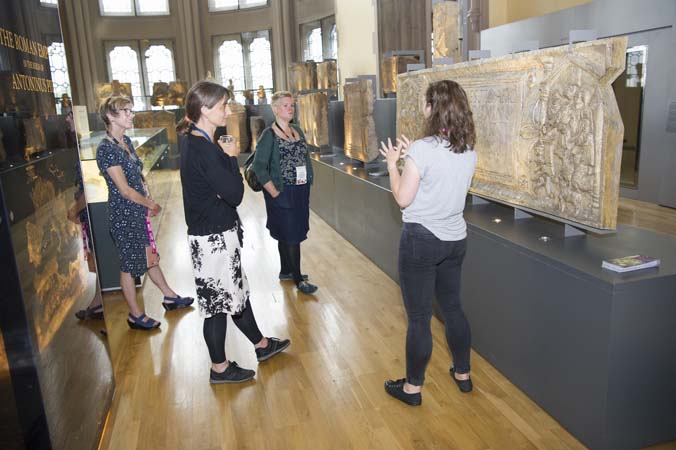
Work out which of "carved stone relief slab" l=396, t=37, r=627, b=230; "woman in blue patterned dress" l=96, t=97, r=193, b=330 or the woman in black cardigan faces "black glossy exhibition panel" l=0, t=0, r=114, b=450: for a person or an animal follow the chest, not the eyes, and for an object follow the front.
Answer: the carved stone relief slab

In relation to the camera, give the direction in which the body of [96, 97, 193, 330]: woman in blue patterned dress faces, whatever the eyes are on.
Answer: to the viewer's right

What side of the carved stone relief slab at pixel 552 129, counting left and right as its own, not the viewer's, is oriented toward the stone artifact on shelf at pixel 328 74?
right

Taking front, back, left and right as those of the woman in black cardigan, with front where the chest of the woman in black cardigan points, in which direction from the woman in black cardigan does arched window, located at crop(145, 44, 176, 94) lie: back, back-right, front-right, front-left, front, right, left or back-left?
left

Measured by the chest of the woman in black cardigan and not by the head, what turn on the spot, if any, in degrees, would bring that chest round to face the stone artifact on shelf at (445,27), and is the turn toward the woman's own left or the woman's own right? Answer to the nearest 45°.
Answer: approximately 45° to the woman's own left

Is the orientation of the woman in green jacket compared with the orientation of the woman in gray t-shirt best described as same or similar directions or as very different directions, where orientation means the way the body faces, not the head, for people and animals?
very different directions

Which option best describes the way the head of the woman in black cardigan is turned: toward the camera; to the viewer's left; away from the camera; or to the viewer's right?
to the viewer's right

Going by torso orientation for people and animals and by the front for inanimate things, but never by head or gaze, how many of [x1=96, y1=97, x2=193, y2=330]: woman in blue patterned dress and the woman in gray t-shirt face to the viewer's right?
1

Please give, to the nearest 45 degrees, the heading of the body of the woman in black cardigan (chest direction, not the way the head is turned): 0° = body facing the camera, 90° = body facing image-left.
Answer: approximately 270°

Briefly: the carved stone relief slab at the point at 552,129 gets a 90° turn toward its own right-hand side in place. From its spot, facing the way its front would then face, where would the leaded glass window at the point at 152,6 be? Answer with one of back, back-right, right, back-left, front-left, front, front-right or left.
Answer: front

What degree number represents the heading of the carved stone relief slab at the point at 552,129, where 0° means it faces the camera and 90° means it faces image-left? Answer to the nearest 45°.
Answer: approximately 45°

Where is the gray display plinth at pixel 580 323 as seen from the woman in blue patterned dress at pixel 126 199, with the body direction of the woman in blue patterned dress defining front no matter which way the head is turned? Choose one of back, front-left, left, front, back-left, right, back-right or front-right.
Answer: front-right

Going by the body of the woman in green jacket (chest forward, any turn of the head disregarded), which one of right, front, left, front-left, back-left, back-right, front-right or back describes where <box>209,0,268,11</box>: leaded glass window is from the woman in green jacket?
back-left
